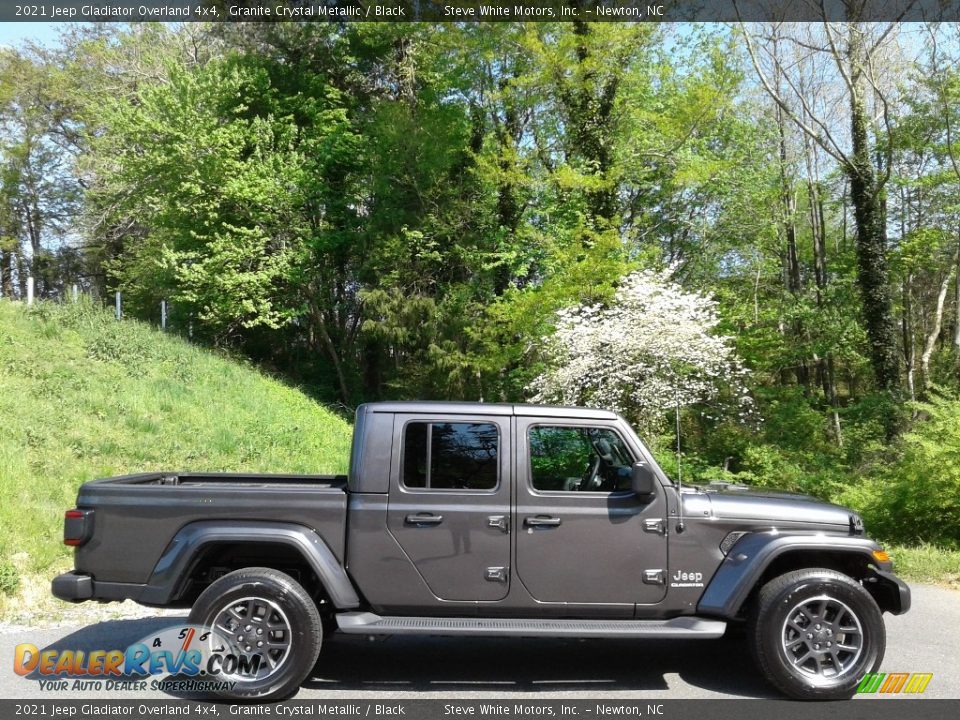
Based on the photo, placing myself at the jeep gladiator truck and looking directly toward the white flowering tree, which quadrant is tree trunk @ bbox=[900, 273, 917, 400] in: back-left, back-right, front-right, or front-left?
front-right

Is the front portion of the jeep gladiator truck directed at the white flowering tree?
no

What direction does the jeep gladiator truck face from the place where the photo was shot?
facing to the right of the viewer

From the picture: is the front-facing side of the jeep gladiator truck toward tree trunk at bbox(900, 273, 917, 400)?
no

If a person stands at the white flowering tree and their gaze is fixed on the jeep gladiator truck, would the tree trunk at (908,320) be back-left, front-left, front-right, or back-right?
back-left
